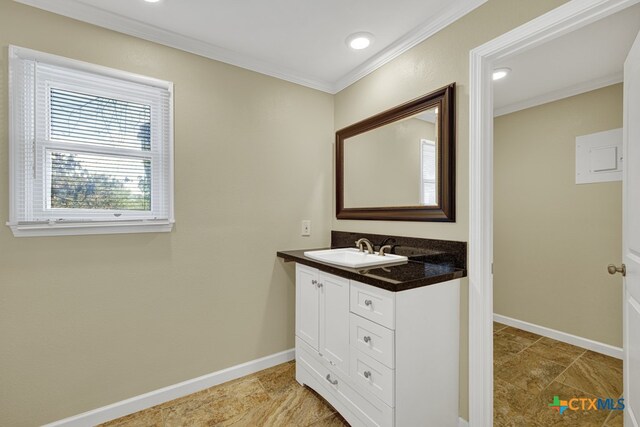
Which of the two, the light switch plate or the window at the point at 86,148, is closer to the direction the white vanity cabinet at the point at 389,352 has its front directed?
the window

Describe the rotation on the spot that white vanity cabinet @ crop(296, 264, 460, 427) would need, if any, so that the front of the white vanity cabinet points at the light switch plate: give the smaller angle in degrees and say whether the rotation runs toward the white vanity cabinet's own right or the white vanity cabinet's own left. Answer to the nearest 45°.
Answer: approximately 90° to the white vanity cabinet's own right

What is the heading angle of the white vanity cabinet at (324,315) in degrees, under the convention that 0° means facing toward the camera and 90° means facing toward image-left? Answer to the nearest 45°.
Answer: approximately 45°

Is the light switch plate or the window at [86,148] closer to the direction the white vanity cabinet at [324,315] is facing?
the window

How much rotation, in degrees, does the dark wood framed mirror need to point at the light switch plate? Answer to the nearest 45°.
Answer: approximately 45° to its right

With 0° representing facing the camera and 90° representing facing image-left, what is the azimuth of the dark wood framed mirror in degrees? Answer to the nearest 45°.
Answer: approximately 45°

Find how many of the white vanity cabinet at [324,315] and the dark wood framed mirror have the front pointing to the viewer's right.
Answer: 0

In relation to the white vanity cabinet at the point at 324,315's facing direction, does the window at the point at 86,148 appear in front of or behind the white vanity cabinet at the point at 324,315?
in front

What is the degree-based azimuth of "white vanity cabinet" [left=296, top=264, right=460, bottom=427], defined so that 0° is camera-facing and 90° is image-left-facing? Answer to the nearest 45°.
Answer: approximately 45°
